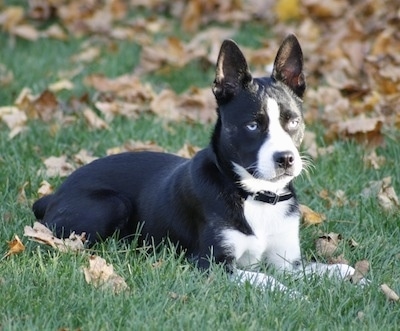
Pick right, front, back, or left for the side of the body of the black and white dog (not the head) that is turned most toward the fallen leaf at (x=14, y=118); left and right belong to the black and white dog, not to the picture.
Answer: back

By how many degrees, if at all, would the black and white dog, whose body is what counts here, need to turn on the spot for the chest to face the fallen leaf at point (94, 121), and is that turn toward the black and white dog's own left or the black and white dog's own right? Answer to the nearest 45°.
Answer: approximately 180°

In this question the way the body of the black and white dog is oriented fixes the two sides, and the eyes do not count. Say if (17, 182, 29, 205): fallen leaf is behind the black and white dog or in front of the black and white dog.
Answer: behind

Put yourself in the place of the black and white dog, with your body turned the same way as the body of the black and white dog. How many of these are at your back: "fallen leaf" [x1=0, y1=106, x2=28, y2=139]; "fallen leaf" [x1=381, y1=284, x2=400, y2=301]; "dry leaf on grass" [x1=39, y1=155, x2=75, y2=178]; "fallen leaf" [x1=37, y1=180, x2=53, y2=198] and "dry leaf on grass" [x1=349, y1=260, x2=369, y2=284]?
3

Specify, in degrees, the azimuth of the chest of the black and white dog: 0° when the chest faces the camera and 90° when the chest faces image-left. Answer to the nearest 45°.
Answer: approximately 315°

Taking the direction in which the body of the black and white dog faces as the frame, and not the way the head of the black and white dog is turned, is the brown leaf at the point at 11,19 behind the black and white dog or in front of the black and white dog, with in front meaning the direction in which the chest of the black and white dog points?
behind

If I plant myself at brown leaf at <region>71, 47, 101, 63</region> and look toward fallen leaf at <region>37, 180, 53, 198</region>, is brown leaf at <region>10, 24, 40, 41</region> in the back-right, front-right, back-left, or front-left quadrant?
back-right

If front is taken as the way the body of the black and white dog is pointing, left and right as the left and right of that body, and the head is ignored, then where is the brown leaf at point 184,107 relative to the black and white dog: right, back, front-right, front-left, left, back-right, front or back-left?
back-left

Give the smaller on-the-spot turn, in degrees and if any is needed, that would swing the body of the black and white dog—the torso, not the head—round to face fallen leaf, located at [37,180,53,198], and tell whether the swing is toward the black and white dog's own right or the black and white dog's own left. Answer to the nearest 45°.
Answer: approximately 180°

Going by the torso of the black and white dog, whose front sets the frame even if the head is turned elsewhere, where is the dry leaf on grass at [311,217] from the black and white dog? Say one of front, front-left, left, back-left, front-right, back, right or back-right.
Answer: left

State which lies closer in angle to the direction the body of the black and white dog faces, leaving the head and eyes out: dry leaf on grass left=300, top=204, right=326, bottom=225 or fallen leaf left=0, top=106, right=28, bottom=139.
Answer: the dry leaf on grass

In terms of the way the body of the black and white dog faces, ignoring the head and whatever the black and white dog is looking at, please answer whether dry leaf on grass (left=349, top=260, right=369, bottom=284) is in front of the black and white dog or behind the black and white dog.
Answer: in front

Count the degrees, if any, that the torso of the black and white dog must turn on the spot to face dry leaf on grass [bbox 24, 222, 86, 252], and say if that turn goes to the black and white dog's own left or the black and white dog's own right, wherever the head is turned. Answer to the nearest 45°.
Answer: approximately 135° to the black and white dog's own right

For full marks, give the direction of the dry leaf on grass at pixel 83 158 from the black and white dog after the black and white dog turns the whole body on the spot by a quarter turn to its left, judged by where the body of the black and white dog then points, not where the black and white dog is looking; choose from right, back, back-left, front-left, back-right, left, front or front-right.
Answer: left

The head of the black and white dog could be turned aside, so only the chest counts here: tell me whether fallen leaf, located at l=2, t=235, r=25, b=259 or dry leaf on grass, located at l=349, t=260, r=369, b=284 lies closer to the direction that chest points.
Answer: the dry leaf on grass
